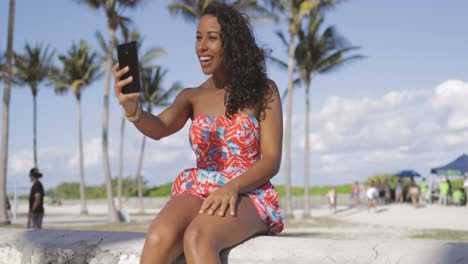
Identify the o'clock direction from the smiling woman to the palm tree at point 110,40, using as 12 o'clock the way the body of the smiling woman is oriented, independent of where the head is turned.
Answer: The palm tree is roughly at 4 o'clock from the smiling woman.

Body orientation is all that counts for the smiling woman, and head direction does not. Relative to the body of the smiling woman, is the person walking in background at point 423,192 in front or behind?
behind

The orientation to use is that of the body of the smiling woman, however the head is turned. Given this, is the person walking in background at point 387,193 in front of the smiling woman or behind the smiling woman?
behind

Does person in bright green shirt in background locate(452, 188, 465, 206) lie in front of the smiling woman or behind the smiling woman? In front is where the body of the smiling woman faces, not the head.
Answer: behind

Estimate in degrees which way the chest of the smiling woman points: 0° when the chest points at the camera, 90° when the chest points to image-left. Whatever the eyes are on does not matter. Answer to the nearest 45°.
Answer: approximately 45°

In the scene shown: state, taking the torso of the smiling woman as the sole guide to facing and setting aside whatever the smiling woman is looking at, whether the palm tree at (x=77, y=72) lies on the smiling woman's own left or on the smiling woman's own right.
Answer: on the smiling woman's own right

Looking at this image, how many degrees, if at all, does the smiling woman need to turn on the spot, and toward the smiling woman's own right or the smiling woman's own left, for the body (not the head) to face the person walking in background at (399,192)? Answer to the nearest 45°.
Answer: approximately 135° to the smiling woman's own right

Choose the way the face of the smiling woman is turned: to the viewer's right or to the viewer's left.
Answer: to the viewer's left

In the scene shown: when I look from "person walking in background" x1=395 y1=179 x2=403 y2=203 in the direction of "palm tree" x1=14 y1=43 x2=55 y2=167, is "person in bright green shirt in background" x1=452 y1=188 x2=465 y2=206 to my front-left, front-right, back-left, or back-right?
back-left

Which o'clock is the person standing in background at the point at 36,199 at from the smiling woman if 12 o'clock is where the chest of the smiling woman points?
The person standing in background is roughly at 4 o'clock from the smiling woman.

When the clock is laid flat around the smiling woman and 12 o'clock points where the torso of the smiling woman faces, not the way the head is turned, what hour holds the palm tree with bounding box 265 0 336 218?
The palm tree is roughly at 5 o'clock from the smiling woman.
